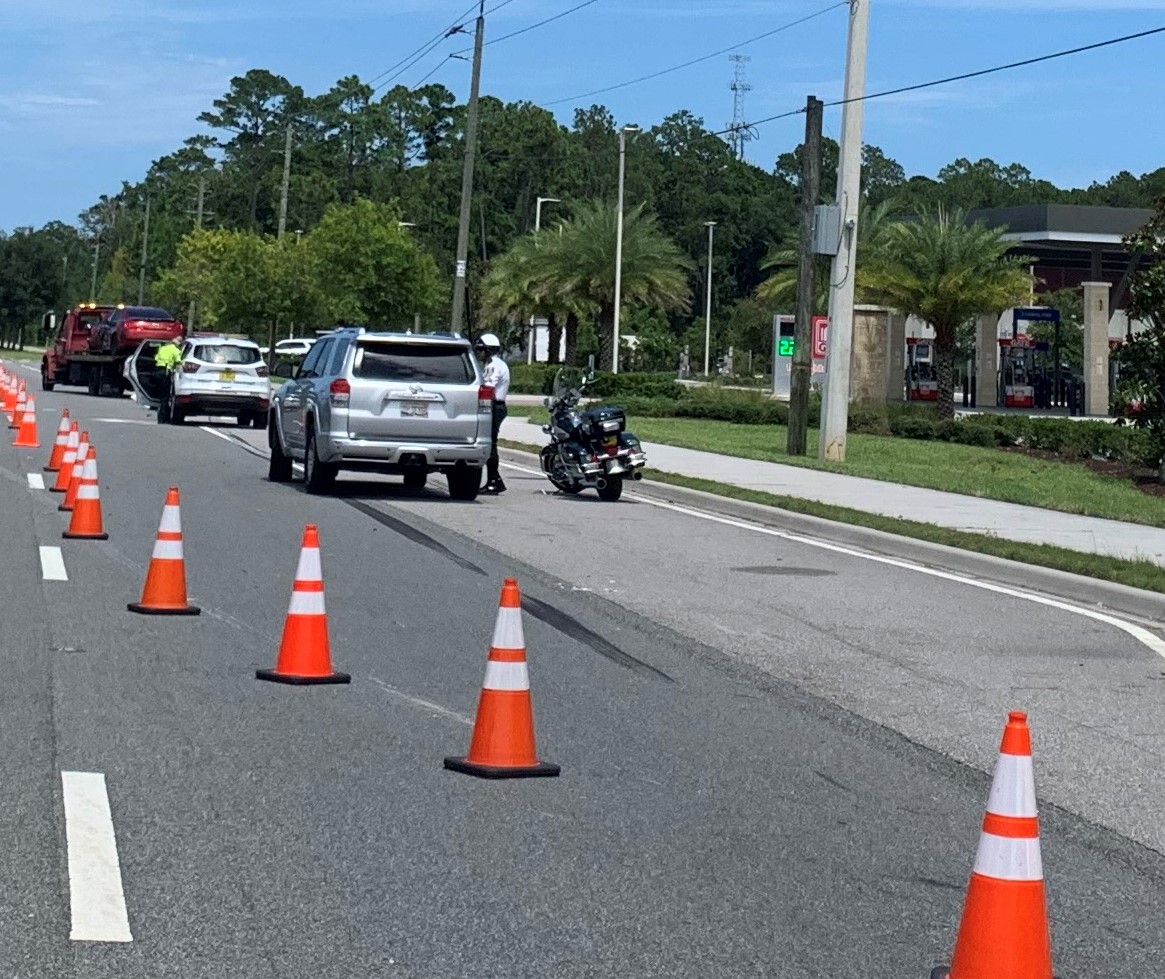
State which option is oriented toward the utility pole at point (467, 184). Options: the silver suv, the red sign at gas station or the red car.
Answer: the silver suv

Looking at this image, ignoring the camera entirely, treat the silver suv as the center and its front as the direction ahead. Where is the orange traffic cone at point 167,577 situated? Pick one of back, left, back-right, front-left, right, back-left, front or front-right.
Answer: back

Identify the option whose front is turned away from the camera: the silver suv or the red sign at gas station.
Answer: the silver suv

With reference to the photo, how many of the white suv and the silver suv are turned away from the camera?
2

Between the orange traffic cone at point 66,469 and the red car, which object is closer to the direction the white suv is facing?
the red car

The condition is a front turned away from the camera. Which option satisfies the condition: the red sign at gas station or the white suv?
the white suv

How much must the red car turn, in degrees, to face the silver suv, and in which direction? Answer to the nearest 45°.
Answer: approximately 135° to its left

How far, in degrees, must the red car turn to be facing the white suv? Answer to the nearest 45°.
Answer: approximately 135° to its left

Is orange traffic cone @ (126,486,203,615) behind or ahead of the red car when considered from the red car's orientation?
behind

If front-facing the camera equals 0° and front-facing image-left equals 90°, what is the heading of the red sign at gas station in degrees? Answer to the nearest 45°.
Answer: approximately 0°

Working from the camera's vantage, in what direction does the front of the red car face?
facing away from the viewer and to the left of the viewer

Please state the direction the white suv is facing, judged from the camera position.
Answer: facing away from the viewer

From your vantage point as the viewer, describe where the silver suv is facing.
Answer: facing away from the viewer

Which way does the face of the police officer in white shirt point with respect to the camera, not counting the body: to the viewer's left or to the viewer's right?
to the viewer's left

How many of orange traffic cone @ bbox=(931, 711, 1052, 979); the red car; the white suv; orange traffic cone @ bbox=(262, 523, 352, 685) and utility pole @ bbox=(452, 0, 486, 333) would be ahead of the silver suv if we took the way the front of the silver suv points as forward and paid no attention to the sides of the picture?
3
